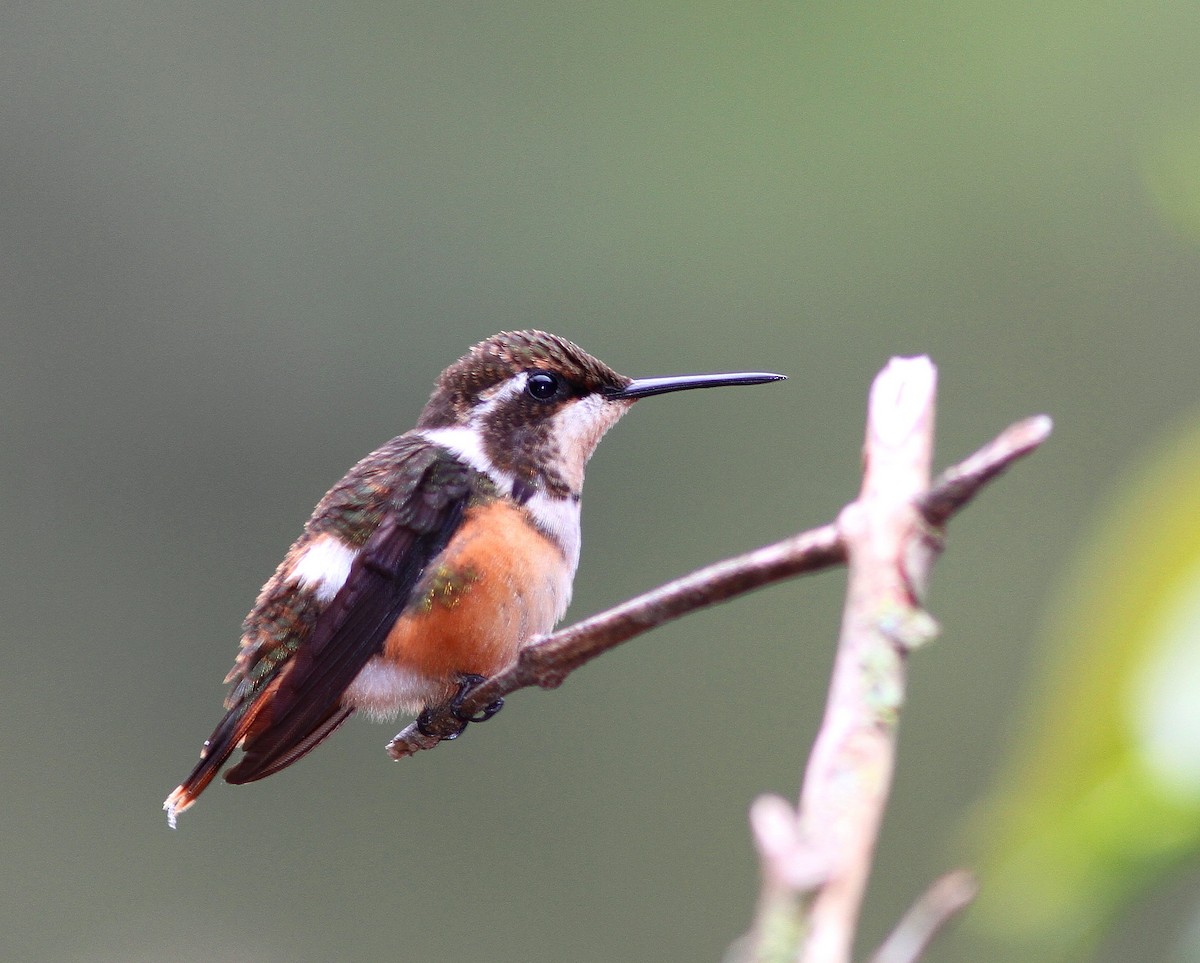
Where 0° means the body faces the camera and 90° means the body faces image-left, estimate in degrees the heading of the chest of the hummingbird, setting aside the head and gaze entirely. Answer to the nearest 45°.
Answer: approximately 270°

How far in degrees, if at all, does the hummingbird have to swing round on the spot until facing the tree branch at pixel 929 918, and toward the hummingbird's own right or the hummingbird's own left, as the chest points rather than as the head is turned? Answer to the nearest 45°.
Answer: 0° — it already faces it
